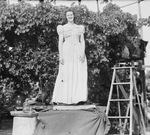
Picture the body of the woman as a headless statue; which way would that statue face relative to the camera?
toward the camera

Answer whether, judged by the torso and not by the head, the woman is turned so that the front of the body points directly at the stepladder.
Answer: no
